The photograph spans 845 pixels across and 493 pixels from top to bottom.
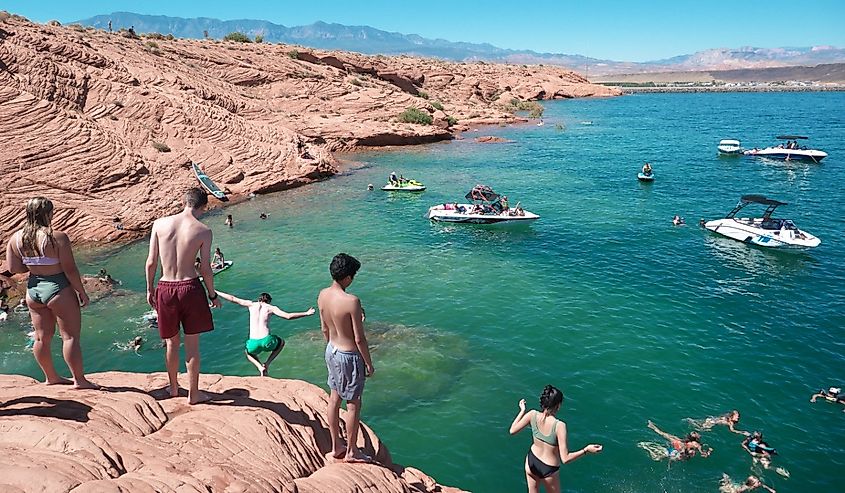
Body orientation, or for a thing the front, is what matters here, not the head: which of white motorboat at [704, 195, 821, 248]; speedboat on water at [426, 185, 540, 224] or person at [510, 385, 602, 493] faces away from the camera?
the person

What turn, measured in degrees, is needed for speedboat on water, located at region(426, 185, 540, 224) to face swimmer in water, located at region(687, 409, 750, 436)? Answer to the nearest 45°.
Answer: approximately 90° to its right

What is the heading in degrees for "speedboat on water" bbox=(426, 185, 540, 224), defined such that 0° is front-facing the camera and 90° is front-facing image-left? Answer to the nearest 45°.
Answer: approximately 270°

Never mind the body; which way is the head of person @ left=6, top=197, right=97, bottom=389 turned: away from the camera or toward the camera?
away from the camera

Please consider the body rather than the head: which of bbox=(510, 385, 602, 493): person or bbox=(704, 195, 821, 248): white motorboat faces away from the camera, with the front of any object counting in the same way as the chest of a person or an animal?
the person

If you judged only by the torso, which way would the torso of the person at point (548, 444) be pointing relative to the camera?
away from the camera

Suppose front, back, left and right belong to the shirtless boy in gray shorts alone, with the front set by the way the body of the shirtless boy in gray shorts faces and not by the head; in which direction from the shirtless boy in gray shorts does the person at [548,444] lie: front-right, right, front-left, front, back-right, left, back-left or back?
front-right

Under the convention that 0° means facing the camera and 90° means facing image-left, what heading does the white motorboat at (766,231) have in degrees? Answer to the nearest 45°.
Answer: approximately 315°

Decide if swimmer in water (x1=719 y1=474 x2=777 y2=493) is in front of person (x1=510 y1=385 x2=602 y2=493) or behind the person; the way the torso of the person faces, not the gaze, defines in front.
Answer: in front

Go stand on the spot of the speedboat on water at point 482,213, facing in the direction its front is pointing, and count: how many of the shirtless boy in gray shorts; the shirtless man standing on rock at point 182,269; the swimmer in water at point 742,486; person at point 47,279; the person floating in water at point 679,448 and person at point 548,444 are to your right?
6

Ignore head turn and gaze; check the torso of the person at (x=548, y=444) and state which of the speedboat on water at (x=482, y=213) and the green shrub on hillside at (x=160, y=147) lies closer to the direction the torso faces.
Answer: the speedboat on water

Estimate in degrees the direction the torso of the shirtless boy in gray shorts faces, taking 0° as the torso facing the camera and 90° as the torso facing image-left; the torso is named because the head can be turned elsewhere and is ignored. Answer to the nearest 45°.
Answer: approximately 225°

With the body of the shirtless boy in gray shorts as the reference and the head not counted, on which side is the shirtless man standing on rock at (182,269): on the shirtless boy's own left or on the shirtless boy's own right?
on the shirtless boy's own left
